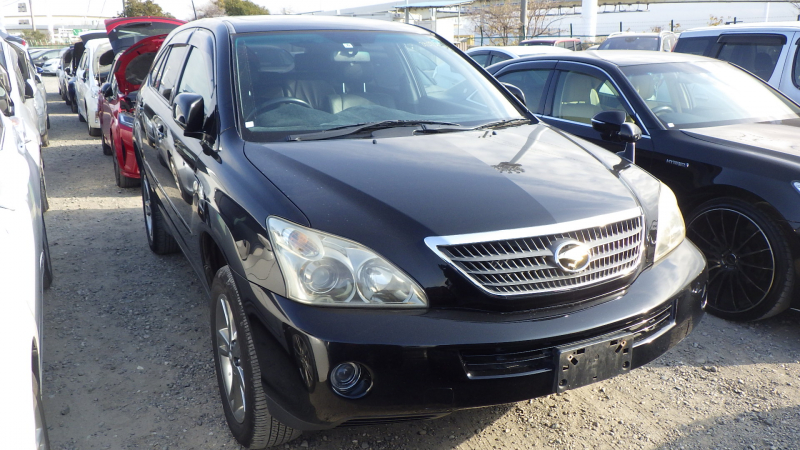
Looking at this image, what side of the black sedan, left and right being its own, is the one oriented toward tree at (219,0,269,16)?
back

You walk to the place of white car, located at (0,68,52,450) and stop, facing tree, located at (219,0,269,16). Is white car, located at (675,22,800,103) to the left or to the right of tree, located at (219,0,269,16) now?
right

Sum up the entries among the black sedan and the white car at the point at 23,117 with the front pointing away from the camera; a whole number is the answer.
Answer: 0

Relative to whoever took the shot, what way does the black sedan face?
facing the viewer and to the right of the viewer

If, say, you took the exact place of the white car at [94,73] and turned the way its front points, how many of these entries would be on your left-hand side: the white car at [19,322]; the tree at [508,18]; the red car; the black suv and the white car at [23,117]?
1

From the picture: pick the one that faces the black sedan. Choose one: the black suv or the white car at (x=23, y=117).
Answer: the white car

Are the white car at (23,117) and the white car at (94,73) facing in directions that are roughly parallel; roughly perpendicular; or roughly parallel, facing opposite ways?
roughly parallel

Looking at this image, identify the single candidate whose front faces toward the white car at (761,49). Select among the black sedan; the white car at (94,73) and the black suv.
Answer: the white car at (94,73)

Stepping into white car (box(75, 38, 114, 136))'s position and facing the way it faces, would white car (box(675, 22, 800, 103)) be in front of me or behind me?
in front

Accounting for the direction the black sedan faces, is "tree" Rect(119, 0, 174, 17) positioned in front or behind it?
behind
